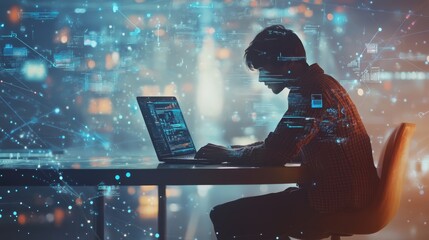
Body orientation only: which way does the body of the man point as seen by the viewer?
to the viewer's left

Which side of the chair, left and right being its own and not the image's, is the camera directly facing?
left

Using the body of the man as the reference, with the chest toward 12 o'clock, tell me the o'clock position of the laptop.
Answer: The laptop is roughly at 1 o'clock from the man.

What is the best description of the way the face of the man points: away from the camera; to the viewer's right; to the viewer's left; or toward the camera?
to the viewer's left

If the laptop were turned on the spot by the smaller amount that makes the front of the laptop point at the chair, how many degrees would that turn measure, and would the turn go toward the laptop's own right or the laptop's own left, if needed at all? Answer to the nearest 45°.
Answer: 0° — it already faces it

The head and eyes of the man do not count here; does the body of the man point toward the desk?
yes

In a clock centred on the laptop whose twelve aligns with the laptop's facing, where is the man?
The man is roughly at 12 o'clock from the laptop.

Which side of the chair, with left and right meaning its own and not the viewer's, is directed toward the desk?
front

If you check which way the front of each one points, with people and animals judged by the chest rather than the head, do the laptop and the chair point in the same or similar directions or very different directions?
very different directions
